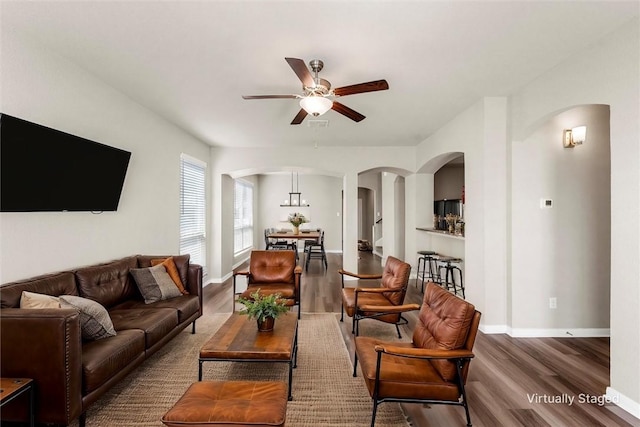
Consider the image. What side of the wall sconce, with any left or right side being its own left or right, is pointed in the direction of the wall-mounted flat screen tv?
right

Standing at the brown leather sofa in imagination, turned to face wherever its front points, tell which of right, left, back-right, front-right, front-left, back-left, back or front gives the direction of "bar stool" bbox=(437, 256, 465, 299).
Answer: front-left

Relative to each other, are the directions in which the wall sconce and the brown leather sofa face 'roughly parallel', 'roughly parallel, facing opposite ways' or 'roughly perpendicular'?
roughly perpendicular

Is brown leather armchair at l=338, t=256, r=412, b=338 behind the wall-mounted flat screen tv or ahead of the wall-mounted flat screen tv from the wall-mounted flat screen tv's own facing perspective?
ahead

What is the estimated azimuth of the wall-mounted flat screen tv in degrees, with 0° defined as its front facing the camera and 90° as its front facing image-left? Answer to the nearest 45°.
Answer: approximately 315°

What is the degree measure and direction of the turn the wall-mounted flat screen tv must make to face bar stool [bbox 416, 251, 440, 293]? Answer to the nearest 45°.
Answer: approximately 45° to its left

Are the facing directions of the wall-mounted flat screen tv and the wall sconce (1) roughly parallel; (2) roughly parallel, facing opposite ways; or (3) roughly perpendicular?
roughly perpendicular
